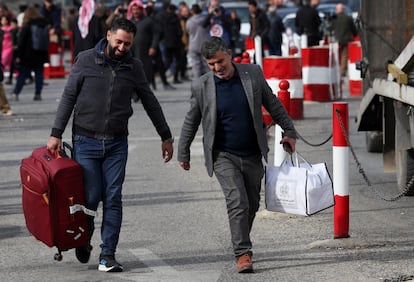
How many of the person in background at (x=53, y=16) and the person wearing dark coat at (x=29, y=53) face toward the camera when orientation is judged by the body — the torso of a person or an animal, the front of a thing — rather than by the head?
1

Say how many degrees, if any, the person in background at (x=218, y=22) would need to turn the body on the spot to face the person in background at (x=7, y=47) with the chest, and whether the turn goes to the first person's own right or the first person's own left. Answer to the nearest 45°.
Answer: approximately 90° to the first person's own right

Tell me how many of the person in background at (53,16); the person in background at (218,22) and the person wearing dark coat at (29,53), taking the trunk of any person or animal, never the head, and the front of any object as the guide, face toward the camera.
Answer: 2

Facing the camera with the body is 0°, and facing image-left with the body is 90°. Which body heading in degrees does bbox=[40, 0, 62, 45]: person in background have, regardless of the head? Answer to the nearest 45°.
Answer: approximately 0°
